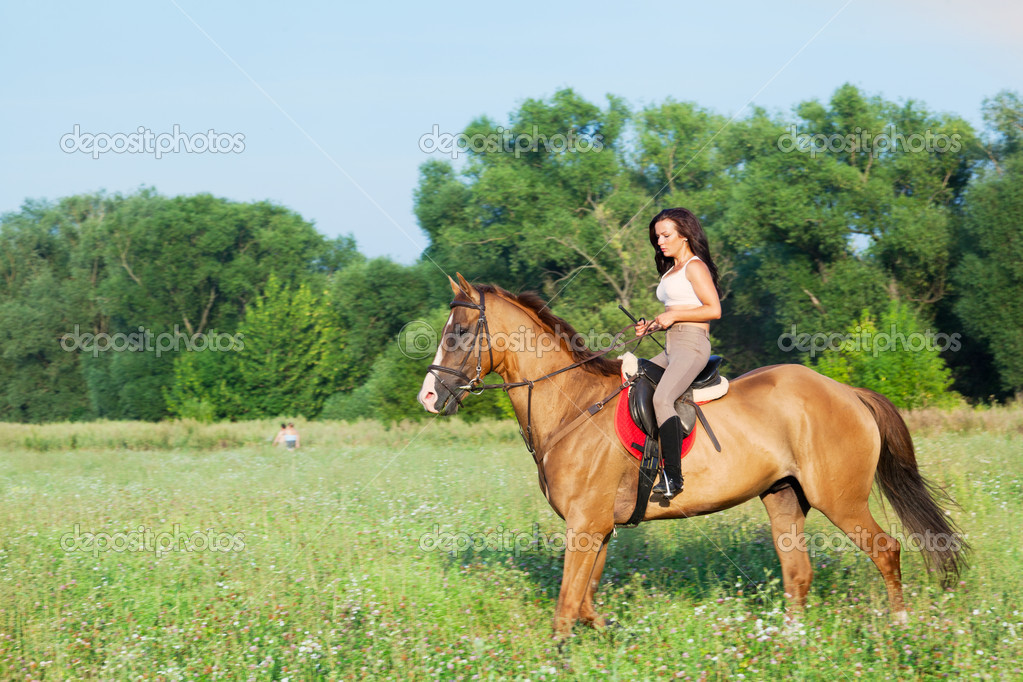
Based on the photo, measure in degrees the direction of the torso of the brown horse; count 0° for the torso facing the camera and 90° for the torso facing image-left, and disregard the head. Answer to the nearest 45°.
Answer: approximately 90°

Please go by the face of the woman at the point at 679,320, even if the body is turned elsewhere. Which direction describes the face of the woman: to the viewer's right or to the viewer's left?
to the viewer's left

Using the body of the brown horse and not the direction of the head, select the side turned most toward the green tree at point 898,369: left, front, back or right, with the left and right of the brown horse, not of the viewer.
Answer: right
